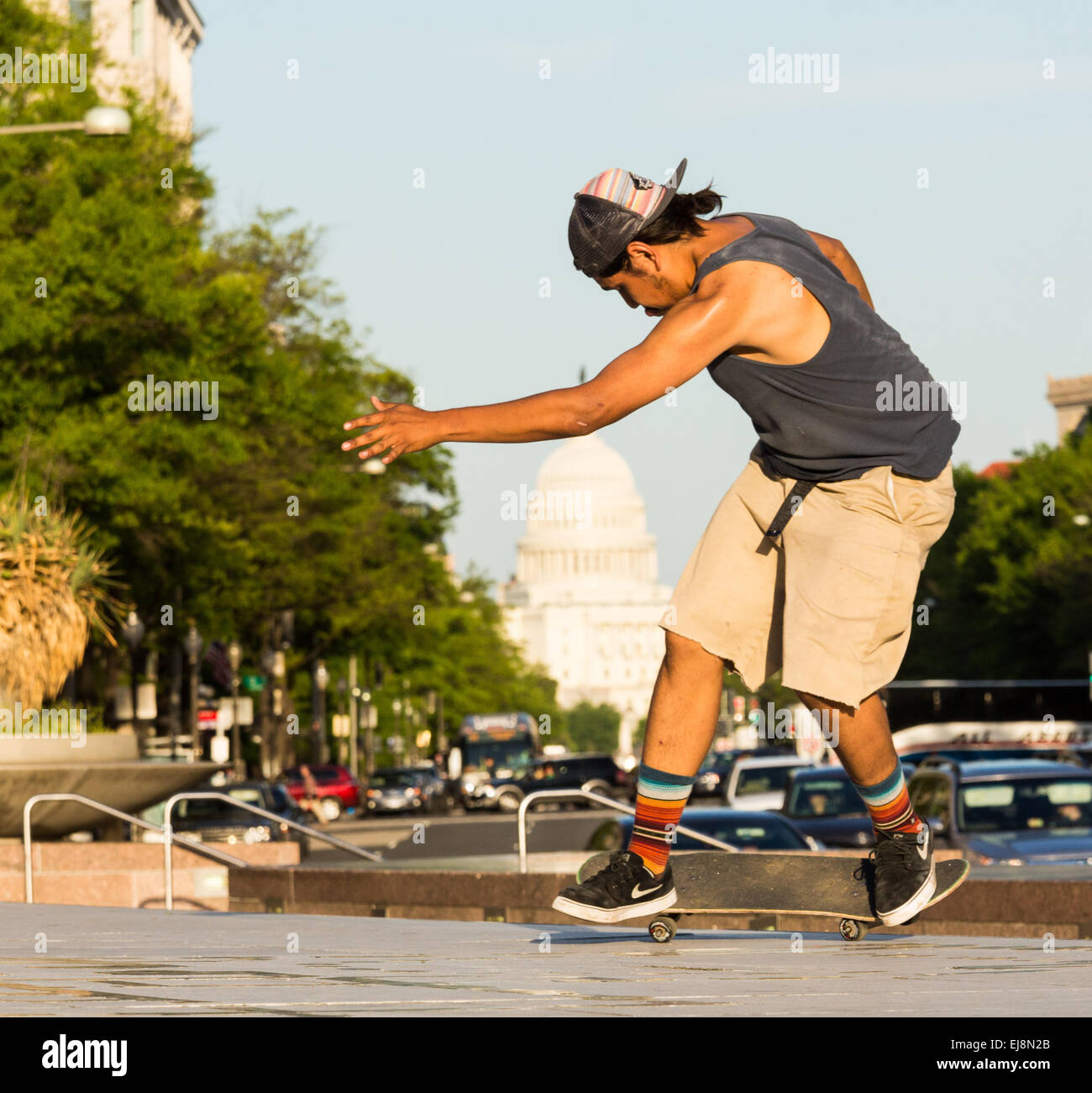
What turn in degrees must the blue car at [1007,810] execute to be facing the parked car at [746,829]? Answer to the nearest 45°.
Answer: approximately 135° to its right

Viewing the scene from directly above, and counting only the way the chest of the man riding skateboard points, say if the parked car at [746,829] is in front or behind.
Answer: behind

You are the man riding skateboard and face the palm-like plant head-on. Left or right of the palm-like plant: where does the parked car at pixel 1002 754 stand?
right

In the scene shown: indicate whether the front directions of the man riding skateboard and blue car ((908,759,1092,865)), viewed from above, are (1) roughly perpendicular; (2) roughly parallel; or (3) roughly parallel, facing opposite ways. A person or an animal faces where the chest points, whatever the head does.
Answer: roughly perpendicular

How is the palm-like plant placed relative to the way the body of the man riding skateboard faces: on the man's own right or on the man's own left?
on the man's own right

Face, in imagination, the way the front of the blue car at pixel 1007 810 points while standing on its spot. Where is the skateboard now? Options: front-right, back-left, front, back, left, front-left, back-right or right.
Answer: front-right

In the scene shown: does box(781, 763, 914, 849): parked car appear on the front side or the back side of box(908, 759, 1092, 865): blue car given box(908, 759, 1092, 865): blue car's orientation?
on the back side

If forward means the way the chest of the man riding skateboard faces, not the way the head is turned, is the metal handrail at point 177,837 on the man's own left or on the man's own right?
on the man's own right

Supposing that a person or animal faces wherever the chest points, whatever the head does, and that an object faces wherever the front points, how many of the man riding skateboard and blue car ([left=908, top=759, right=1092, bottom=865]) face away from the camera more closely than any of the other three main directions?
0

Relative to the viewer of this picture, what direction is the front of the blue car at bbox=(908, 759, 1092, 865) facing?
facing the viewer and to the right of the viewer

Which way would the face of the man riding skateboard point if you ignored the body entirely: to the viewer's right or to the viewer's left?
to the viewer's left

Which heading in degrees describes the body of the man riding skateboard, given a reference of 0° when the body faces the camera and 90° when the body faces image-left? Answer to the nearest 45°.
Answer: approximately 45°

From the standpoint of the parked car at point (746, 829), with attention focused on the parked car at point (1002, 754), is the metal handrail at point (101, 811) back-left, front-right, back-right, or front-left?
back-left

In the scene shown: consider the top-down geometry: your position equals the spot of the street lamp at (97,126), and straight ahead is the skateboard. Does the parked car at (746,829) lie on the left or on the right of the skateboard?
left
